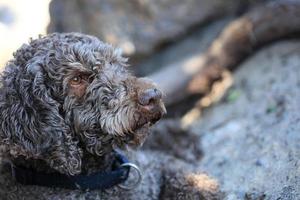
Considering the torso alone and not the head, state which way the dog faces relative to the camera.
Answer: to the viewer's right
